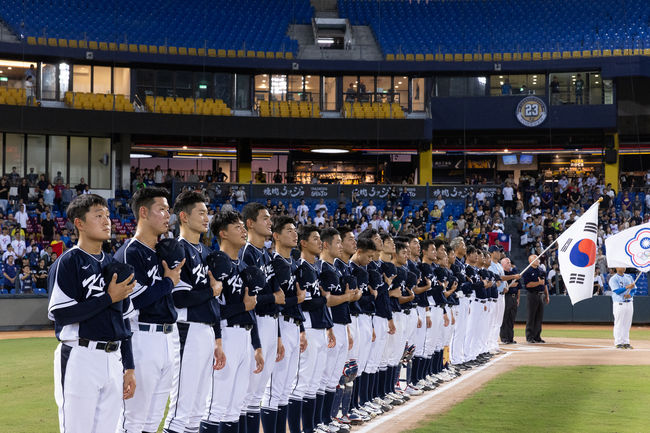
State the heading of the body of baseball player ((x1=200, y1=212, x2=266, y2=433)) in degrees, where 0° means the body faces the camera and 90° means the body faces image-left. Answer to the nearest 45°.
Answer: approximately 315°

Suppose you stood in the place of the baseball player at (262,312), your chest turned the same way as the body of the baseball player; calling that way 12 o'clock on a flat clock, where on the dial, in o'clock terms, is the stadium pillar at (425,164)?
The stadium pillar is roughly at 8 o'clock from the baseball player.

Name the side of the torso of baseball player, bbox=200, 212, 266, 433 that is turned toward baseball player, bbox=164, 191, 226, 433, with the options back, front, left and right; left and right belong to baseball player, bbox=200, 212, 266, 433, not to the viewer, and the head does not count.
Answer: right

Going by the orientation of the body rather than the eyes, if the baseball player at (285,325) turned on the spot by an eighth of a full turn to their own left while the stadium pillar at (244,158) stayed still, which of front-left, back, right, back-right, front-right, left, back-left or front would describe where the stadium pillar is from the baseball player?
left

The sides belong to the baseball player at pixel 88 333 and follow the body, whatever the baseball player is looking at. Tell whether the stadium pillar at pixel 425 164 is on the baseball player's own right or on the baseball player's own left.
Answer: on the baseball player's own left

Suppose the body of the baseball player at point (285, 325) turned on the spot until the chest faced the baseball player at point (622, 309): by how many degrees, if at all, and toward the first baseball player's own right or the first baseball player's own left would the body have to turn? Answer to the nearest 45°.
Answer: approximately 90° to the first baseball player's own left

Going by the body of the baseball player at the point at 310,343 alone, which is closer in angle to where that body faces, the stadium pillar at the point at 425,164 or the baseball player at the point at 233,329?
the baseball player

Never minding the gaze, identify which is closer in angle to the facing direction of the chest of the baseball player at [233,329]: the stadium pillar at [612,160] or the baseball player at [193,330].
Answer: the baseball player

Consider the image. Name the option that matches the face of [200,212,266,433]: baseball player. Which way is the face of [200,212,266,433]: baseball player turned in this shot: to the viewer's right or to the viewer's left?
to the viewer's right

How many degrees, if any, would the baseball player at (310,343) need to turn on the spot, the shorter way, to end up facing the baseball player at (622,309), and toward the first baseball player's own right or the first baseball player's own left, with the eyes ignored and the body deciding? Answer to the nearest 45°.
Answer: approximately 90° to the first baseball player's own left

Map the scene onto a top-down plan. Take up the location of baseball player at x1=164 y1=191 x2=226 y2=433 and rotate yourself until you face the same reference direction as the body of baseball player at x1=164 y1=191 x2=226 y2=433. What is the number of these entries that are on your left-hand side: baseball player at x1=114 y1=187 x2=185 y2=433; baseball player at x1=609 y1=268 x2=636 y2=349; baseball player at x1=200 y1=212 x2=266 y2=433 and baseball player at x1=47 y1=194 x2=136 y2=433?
2
